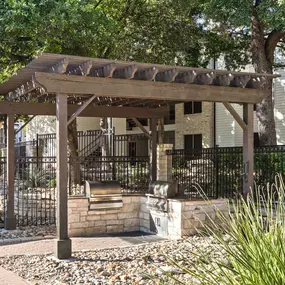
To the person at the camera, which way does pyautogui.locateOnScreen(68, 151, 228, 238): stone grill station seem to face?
facing the viewer

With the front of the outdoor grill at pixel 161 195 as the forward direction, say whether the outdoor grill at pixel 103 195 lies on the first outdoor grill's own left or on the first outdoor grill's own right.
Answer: on the first outdoor grill's own right

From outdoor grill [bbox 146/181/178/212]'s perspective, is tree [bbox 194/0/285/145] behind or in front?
behind
